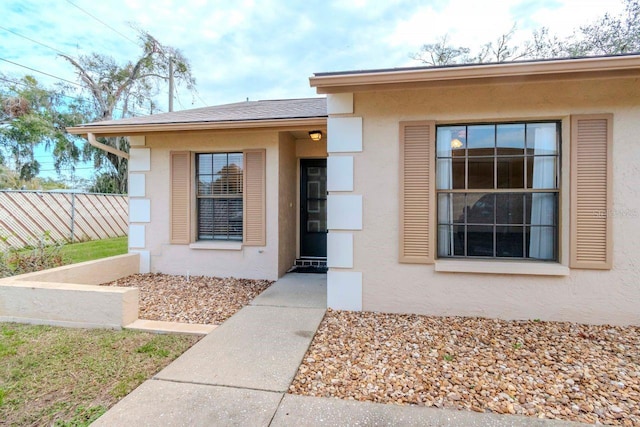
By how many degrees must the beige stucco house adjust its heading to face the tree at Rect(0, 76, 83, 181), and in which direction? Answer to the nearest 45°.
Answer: approximately 135° to its right

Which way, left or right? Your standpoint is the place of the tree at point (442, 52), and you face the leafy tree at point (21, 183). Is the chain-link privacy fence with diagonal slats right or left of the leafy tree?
left

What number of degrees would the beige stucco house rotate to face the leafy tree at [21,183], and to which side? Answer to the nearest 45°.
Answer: approximately 135° to its right

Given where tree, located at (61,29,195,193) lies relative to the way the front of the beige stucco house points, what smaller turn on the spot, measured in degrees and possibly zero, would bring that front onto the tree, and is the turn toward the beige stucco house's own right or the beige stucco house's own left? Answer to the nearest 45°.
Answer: approximately 135° to the beige stucco house's own right

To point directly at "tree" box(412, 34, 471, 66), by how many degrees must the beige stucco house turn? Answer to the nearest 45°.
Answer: approximately 180°

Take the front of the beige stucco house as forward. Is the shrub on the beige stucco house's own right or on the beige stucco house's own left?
on the beige stucco house's own right

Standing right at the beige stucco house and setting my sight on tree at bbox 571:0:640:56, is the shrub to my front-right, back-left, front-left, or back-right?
back-left

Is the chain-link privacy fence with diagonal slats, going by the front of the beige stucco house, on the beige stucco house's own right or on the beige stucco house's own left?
on the beige stucco house's own right

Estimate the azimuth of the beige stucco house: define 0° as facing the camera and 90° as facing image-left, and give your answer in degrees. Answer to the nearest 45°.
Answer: approximately 0°
